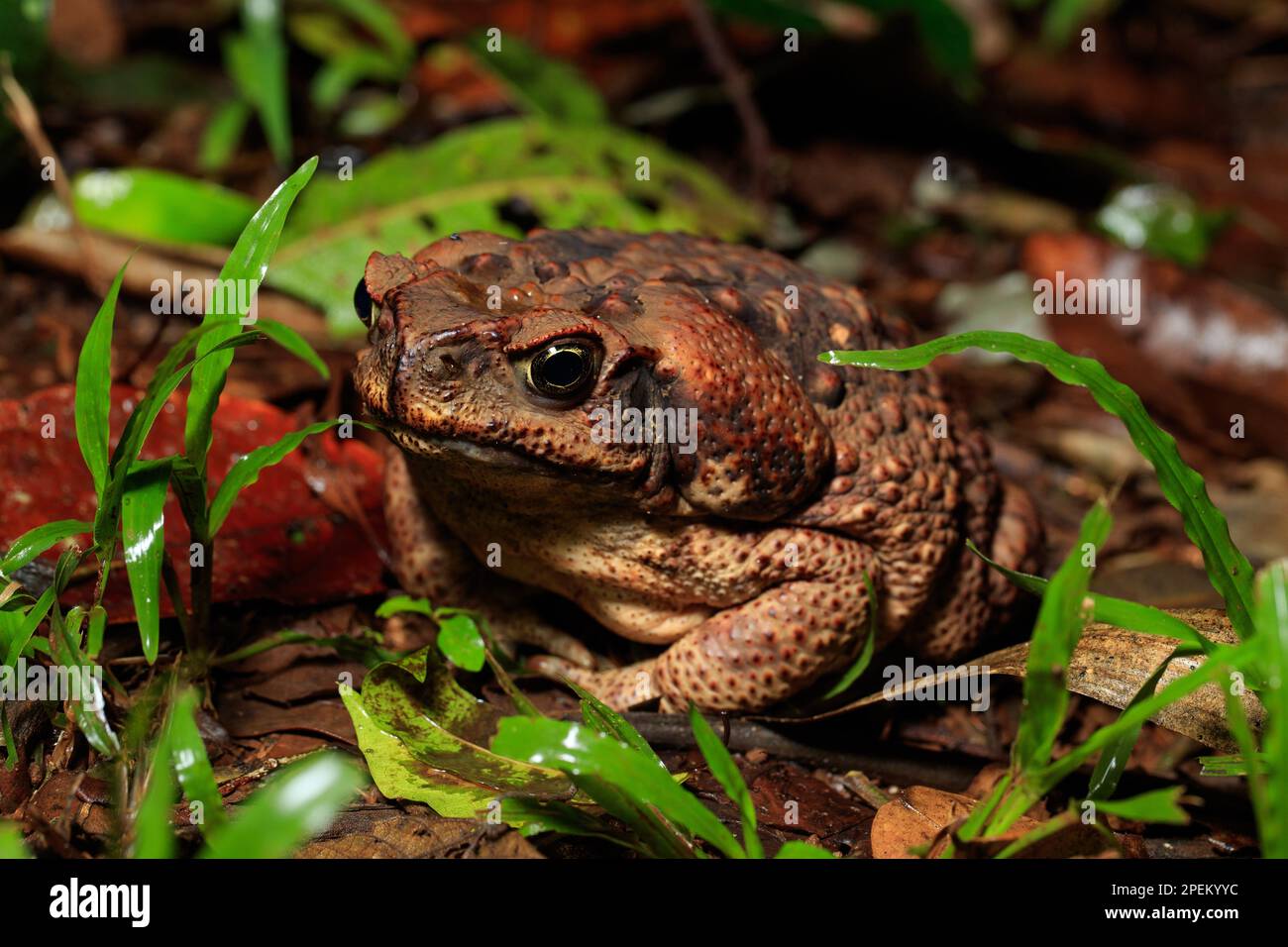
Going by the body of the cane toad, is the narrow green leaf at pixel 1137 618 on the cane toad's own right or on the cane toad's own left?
on the cane toad's own left

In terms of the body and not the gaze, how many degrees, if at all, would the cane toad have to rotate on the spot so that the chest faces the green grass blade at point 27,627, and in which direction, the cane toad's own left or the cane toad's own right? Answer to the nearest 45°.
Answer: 0° — it already faces it

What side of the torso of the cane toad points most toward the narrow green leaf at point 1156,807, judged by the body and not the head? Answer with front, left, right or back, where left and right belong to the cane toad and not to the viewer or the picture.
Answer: left

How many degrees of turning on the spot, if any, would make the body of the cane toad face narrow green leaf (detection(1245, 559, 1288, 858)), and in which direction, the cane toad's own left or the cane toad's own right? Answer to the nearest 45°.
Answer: approximately 90° to the cane toad's own left

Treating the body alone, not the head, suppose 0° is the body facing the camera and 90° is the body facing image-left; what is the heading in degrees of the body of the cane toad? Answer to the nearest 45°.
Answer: approximately 45°

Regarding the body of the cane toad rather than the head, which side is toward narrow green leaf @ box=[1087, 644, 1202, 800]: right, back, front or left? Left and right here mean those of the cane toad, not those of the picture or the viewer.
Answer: left
